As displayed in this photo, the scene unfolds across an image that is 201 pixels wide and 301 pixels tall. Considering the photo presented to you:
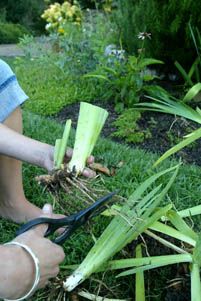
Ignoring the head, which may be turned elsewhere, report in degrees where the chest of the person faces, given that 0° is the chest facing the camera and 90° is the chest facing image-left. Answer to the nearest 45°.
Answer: approximately 270°

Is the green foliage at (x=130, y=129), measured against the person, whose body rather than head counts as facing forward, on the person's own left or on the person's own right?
on the person's own left

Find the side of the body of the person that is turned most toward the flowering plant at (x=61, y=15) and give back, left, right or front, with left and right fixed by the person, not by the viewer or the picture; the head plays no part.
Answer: left

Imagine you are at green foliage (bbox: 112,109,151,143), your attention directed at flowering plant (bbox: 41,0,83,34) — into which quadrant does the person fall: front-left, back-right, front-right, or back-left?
back-left

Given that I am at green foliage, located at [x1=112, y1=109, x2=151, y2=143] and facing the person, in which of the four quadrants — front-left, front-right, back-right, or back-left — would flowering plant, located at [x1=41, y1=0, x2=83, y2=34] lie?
back-right
